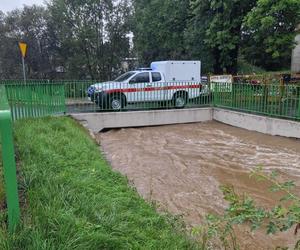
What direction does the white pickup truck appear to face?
to the viewer's left

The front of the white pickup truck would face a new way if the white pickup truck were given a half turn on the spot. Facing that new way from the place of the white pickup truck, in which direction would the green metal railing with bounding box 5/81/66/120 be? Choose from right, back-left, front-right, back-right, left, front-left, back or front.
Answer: back-right

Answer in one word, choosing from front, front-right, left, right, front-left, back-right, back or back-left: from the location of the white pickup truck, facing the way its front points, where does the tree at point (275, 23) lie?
back

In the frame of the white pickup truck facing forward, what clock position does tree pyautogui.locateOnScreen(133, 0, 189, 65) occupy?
The tree is roughly at 3 o'clock from the white pickup truck.

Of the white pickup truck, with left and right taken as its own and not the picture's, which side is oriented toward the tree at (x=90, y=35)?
right

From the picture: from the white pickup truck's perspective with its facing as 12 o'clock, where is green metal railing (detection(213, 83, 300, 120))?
The green metal railing is roughly at 7 o'clock from the white pickup truck.

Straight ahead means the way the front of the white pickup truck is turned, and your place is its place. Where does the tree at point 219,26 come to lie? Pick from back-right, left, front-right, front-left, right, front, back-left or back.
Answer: back-right
